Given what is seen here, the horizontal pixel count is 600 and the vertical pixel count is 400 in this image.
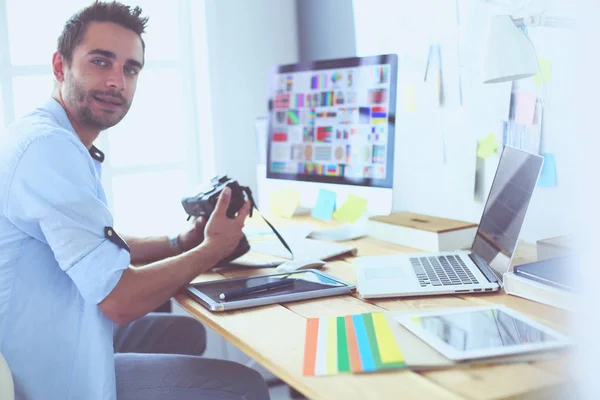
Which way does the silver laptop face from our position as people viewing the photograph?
facing to the left of the viewer

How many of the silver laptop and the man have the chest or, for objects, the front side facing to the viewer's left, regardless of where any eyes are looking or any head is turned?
1

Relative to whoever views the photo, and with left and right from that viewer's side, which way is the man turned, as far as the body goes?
facing to the right of the viewer

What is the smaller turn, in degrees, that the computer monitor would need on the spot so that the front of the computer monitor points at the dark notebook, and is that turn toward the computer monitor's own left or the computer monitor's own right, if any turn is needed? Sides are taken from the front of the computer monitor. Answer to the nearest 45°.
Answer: approximately 90° to the computer monitor's own left

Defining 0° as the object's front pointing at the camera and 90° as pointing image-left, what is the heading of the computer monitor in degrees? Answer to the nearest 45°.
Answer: approximately 45°

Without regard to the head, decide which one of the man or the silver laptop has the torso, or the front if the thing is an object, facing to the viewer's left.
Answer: the silver laptop

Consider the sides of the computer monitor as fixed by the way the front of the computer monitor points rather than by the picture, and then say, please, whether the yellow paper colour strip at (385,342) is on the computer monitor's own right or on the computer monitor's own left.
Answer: on the computer monitor's own left

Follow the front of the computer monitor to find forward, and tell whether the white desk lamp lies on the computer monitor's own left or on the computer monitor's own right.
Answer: on the computer monitor's own left
